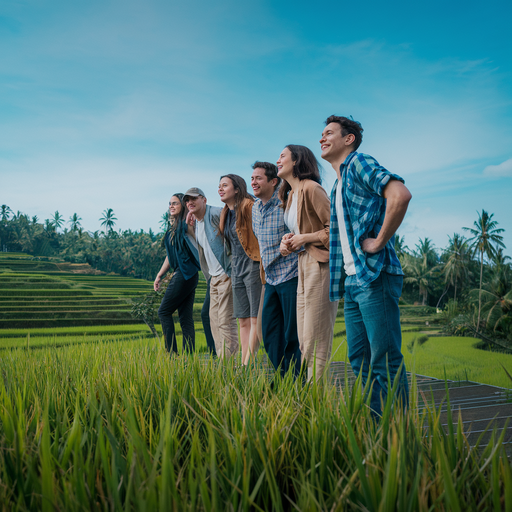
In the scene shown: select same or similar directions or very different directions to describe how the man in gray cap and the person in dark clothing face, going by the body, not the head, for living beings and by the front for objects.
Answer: same or similar directions

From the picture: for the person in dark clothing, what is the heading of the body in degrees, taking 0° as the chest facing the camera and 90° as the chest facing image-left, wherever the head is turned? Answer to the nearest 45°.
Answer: approximately 45°

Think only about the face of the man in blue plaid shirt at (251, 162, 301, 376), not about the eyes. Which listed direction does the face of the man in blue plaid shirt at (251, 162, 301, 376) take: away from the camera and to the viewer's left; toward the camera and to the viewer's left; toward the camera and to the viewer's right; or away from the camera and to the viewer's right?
toward the camera and to the viewer's left

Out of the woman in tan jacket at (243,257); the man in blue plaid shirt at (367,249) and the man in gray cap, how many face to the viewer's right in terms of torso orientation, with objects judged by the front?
0

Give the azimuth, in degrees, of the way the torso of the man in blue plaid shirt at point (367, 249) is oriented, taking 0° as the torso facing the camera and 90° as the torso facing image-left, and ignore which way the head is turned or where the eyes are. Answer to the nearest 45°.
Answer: approximately 45°

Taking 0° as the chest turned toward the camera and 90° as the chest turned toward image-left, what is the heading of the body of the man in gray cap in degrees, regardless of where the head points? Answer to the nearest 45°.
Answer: approximately 45°

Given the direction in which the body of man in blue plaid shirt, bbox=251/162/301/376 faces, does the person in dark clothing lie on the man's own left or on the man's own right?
on the man's own right

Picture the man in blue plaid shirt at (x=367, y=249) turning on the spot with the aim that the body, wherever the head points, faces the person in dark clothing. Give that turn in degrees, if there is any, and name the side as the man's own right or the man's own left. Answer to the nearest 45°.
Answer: approximately 90° to the man's own right

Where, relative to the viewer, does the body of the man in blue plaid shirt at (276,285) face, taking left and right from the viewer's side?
facing the viewer and to the left of the viewer

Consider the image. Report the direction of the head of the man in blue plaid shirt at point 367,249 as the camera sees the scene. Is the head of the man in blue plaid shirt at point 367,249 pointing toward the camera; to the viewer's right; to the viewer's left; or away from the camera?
to the viewer's left

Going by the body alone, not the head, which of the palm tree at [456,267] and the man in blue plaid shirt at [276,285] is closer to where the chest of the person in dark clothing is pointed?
the man in blue plaid shirt

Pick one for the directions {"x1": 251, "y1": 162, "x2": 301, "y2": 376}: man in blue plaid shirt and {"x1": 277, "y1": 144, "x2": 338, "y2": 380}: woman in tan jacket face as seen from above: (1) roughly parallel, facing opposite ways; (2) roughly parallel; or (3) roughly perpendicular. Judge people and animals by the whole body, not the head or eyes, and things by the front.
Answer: roughly parallel

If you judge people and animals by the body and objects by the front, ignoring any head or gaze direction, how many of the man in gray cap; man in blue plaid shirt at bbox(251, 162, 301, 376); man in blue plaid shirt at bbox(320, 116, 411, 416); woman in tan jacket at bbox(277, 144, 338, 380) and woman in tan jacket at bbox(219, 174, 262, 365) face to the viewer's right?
0
